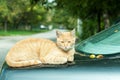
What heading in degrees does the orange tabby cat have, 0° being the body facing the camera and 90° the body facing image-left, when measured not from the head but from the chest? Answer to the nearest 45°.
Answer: approximately 270°
